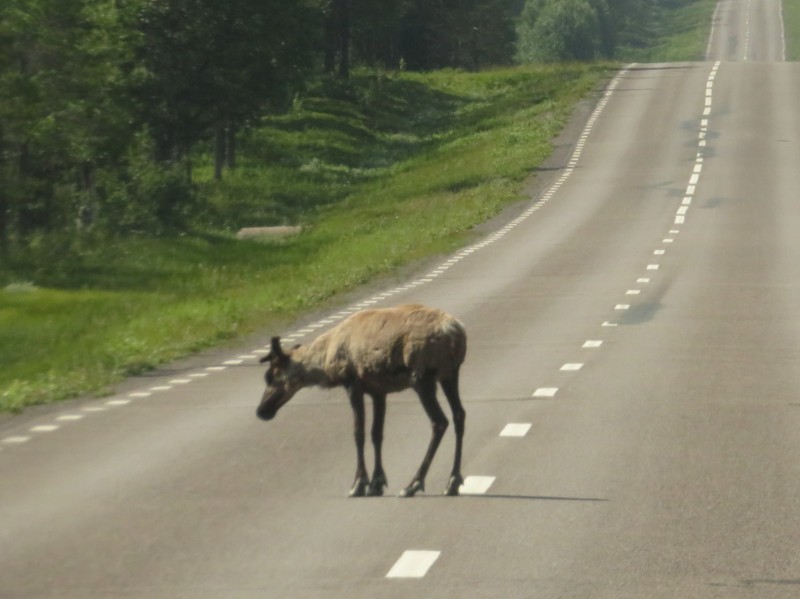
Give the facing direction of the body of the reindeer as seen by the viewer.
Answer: to the viewer's left
